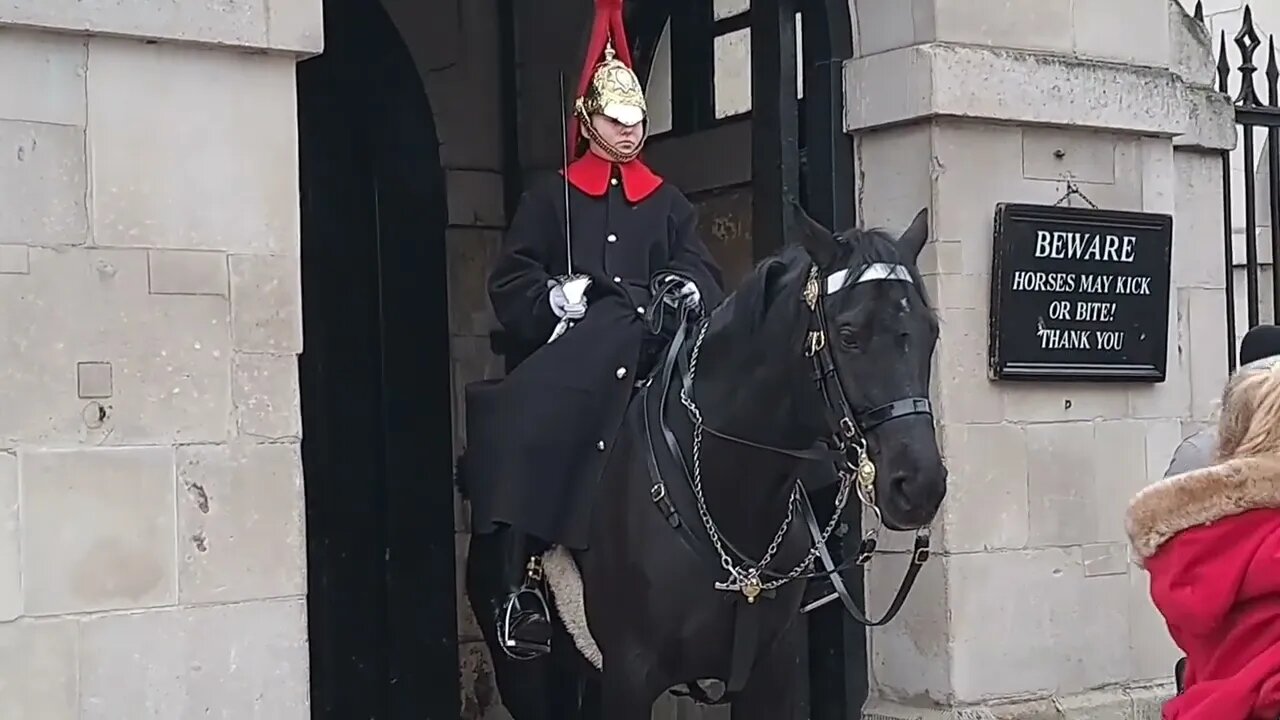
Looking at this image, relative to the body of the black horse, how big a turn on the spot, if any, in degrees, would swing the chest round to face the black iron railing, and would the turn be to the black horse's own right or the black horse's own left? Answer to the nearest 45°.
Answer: approximately 90° to the black horse's own left

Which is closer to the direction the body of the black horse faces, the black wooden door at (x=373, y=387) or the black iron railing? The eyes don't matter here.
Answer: the black iron railing

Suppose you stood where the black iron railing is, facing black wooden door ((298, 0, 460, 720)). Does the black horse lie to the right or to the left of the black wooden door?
left

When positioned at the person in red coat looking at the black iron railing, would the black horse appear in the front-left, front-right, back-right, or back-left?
front-left

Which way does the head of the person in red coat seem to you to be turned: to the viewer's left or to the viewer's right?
to the viewer's left

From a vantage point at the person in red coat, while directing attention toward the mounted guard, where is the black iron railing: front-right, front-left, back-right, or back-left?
front-right

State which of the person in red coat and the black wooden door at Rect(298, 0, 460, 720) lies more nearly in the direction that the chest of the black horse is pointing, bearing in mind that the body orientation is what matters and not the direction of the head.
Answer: the person in red coat

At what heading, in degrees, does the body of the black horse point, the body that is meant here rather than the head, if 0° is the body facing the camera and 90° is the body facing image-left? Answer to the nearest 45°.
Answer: approximately 315°

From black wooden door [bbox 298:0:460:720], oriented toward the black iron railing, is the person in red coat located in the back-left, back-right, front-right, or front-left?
front-right

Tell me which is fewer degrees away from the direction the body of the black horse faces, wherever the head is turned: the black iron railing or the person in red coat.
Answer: the person in red coat
